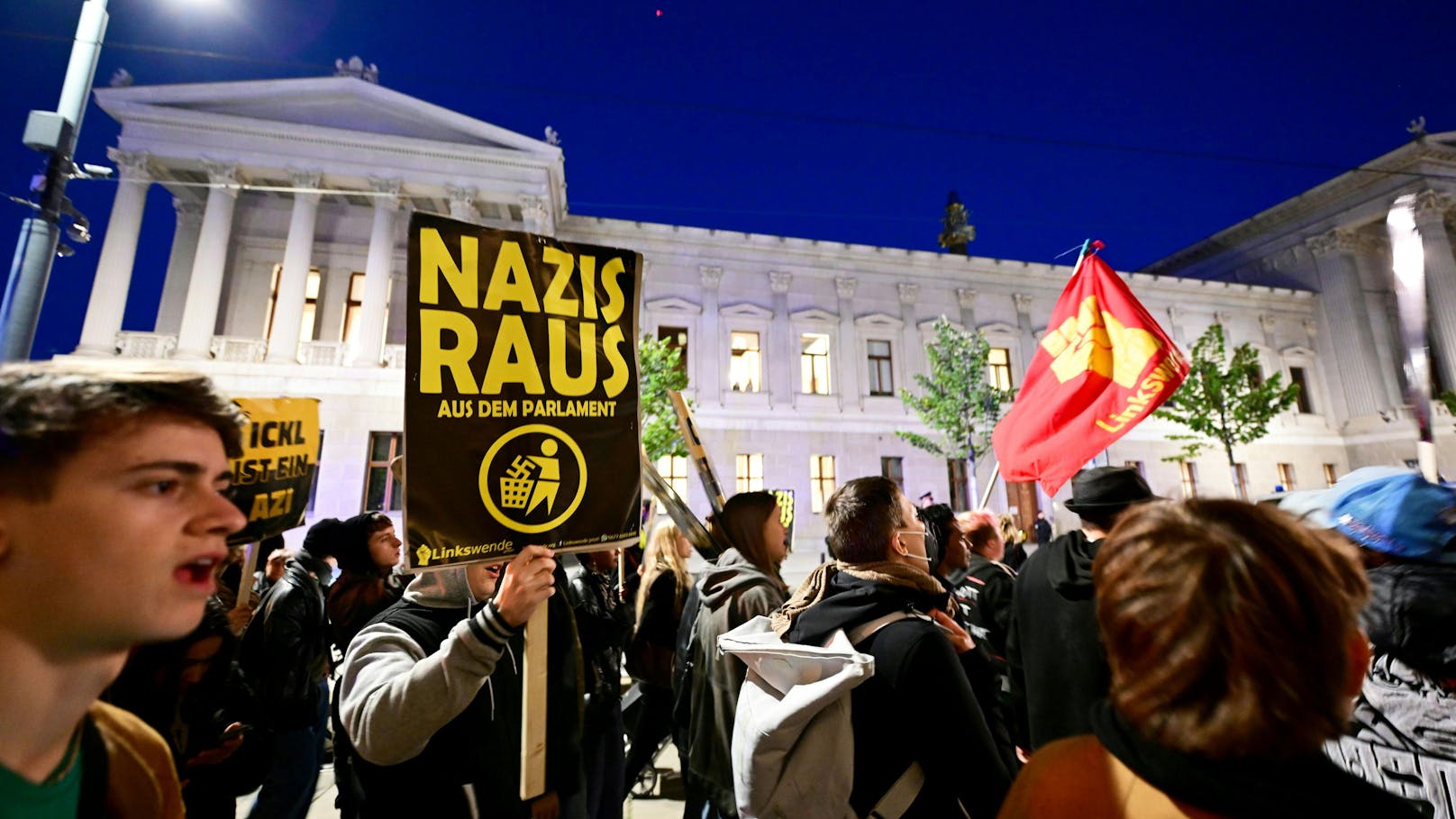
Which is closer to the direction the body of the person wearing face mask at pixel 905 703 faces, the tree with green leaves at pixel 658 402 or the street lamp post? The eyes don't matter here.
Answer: the tree with green leaves

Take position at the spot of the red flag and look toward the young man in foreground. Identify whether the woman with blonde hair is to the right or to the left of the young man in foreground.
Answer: right

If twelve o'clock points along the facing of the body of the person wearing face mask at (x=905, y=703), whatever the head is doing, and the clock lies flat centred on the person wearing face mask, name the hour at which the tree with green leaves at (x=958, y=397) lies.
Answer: The tree with green leaves is roughly at 11 o'clock from the person wearing face mask.

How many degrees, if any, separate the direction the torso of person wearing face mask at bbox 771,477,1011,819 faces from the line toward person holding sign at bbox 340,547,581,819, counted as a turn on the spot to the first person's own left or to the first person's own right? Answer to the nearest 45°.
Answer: approximately 135° to the first person's own left

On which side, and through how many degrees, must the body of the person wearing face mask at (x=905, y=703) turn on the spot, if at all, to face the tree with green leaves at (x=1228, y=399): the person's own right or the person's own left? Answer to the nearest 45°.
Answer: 0° — they already face it

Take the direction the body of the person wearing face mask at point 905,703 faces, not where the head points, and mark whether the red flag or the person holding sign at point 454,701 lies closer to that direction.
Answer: the red flag

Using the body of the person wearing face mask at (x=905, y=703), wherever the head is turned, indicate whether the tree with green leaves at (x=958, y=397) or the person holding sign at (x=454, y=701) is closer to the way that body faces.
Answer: the tree with green leaves

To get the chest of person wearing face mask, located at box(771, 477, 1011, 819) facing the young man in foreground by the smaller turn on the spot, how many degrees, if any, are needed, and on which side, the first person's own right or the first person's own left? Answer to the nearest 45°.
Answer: approximately 180°

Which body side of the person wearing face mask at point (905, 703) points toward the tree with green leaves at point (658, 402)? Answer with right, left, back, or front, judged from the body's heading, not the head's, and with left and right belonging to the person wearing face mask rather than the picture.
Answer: left

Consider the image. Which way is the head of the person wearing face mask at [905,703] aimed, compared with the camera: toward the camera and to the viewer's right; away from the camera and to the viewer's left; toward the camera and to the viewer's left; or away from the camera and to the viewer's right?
away from the camera and to the viewer's right

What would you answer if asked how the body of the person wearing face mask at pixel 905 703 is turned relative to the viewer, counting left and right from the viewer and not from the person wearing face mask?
facing away from the viewer and to the right of the viewer
